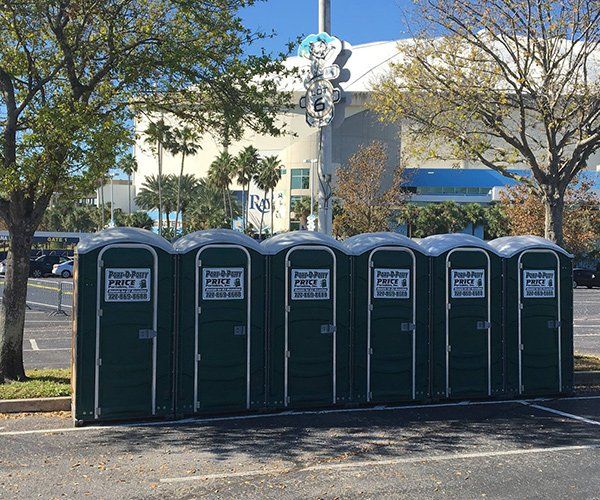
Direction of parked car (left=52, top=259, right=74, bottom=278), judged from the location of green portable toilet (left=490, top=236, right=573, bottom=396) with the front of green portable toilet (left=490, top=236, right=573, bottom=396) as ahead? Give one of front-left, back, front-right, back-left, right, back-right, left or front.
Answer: back-right

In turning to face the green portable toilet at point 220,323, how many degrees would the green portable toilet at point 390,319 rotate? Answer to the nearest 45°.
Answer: approximately 45° to its right

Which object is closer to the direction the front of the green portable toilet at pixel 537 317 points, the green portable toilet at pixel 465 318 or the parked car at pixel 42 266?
the green portable toilet

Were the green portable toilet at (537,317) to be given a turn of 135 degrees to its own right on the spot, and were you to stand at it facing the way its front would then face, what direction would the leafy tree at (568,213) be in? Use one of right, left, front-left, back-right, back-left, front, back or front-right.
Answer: front-right

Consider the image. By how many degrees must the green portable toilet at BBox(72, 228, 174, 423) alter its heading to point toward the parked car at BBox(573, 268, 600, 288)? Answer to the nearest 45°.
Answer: approximately 135° to its left

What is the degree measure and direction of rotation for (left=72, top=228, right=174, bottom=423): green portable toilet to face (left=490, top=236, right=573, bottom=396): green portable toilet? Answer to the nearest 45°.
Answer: approximately 90° to its left

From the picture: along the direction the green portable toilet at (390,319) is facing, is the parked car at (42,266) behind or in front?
behind

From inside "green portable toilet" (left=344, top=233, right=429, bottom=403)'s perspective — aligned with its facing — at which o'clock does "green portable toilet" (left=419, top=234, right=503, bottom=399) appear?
"green portable toilet" (left=419, top=234, right=503, bottom=399) is roughly at 8 o'clock from "green portable toilet" (left=344, top=233, right=429, bottom=403).

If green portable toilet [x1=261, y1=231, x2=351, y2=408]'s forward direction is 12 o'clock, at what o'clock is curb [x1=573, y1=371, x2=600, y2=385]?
The curb is roughly at 8 o'clock from the green portable toilet.
